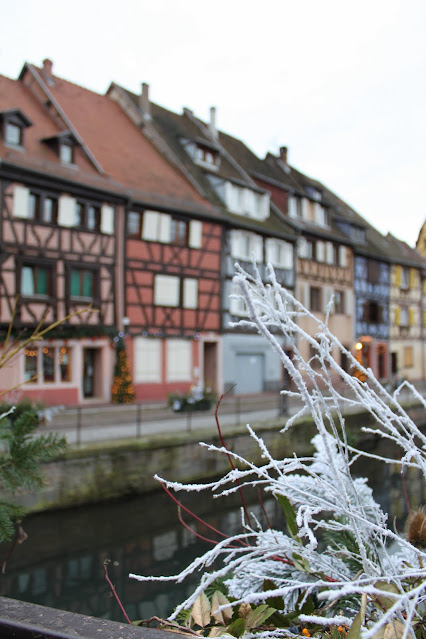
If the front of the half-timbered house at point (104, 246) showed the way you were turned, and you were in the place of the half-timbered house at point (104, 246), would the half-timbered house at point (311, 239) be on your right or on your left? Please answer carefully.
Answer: on your left

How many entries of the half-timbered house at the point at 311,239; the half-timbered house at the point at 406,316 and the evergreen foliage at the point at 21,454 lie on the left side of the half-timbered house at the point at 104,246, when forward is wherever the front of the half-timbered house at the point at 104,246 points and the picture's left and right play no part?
2

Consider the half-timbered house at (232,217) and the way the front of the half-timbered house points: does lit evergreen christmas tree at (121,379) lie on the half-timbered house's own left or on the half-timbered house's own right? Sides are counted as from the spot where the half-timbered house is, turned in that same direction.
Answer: on the half-timbered house's own right

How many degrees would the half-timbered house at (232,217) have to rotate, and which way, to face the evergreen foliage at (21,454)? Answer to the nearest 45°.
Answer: approximately 45° to its right

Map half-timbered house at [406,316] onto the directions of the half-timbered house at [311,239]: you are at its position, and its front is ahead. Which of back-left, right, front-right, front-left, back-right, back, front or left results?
left

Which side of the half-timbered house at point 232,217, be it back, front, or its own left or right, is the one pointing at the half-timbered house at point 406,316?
left

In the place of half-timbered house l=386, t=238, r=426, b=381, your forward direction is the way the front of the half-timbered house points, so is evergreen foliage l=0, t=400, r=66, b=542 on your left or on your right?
on your right

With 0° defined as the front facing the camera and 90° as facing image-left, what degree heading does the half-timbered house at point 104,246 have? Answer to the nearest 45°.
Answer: approximately 315°

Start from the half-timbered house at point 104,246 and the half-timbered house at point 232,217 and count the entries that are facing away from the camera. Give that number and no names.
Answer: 0

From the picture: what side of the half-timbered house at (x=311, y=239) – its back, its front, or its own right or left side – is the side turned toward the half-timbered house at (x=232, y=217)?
right
